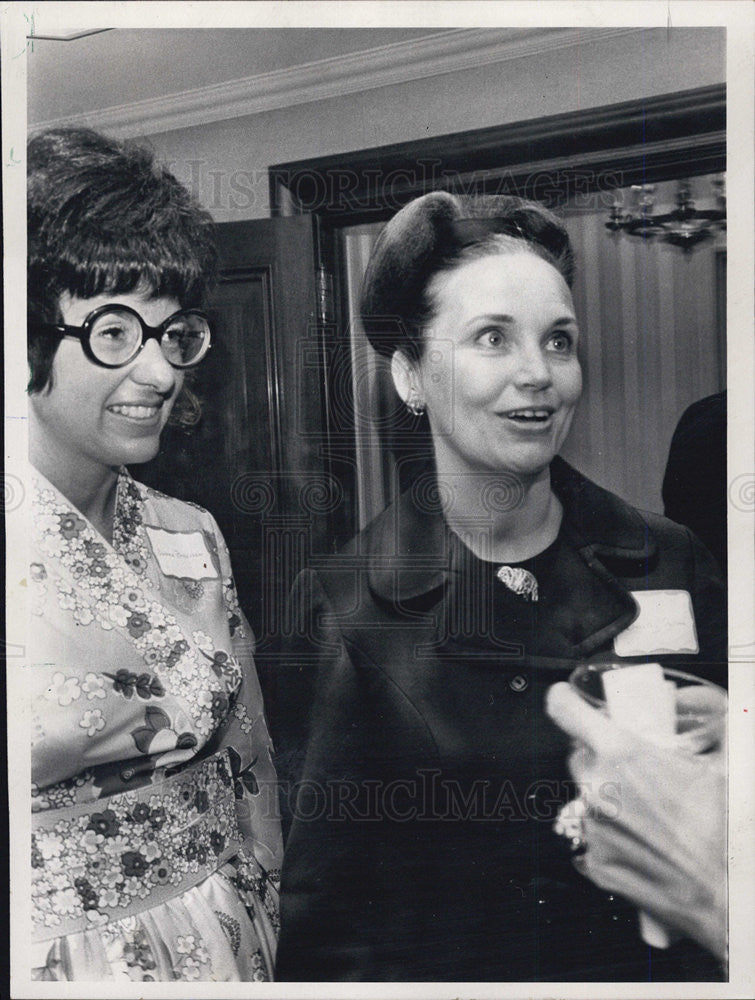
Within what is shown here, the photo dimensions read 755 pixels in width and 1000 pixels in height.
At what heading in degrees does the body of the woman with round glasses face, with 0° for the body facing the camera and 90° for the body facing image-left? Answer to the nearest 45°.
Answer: approximately 315°

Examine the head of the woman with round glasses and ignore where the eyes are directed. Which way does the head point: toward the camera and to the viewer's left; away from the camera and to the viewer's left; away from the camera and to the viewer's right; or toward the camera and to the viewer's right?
toward the camera and to the viewer's right
